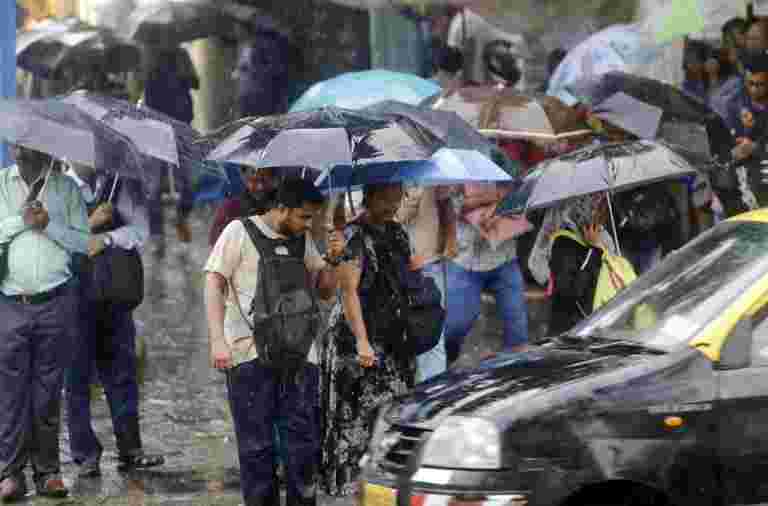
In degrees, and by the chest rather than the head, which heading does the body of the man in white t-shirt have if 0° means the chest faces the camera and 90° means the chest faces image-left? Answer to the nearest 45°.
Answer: approximately 315°

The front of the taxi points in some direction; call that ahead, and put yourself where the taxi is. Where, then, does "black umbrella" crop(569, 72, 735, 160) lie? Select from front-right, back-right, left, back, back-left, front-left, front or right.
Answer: back-right

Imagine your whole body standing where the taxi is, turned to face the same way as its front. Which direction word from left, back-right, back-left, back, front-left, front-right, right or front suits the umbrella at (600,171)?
back-right

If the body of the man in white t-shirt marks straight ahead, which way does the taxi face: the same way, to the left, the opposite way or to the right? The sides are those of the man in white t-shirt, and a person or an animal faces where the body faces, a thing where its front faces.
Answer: to the right

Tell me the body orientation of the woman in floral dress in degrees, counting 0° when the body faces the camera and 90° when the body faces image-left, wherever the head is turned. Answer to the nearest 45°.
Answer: approximately 315°

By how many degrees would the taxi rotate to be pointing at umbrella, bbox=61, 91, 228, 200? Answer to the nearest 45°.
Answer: approximately 90° to its right

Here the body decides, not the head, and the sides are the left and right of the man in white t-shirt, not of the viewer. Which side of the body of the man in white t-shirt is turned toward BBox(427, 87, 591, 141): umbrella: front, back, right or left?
left

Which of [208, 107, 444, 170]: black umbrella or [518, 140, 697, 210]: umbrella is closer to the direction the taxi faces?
the black umbrella

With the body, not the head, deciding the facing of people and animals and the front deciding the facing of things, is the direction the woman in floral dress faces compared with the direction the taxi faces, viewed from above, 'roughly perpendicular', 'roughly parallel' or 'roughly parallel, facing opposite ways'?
roughly perpendicular
